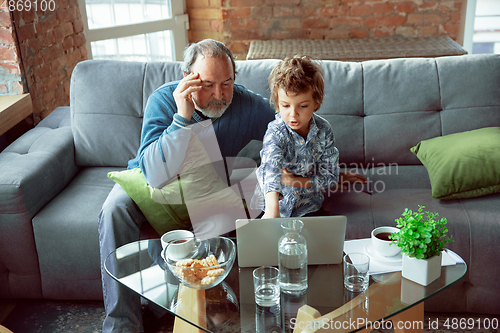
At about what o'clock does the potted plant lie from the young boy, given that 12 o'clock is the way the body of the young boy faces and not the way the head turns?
The potted plant is roughly at 11 o'clock from the young boy.

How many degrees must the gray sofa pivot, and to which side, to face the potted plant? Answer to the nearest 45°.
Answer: approximately 45° to its left

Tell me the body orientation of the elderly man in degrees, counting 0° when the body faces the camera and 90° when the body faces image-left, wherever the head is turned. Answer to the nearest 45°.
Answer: approximately 0°
